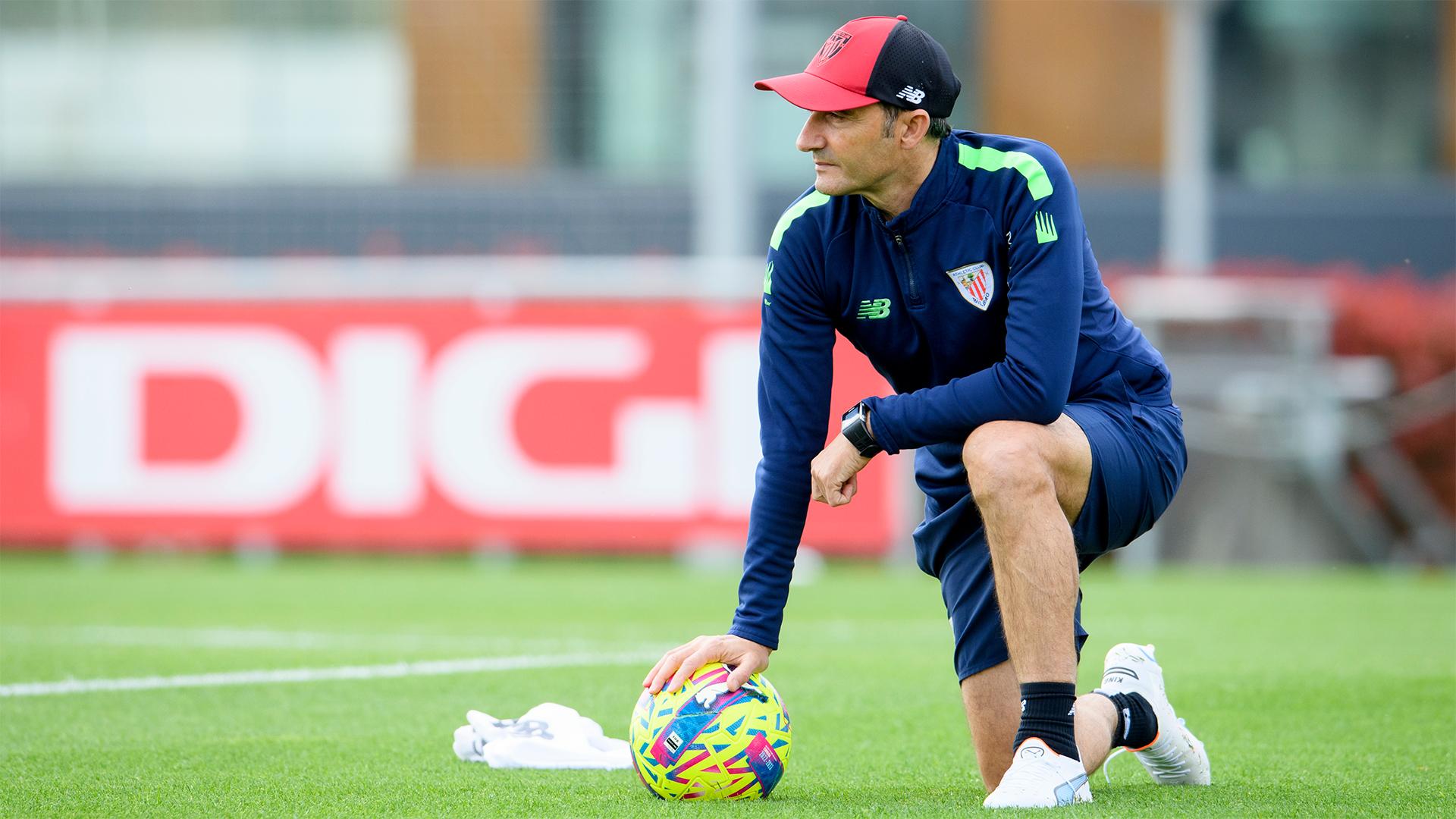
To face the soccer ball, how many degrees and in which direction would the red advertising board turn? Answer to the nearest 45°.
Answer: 0° — it already faces it

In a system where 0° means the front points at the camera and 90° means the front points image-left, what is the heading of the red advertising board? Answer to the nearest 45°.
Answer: approximately 0°
